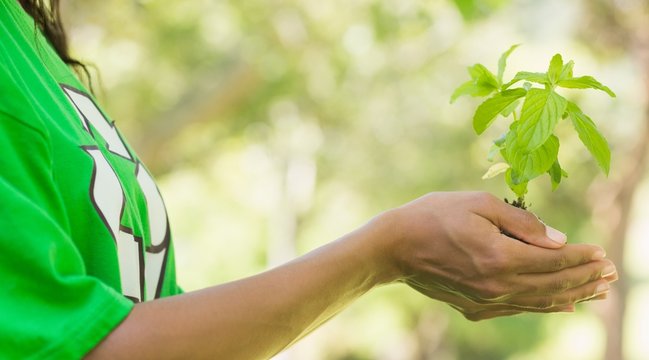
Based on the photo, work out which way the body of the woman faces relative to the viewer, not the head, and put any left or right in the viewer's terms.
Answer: facing to the right of the viewer

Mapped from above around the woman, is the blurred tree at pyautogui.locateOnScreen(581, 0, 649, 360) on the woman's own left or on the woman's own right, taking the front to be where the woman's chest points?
on the woman's own left
